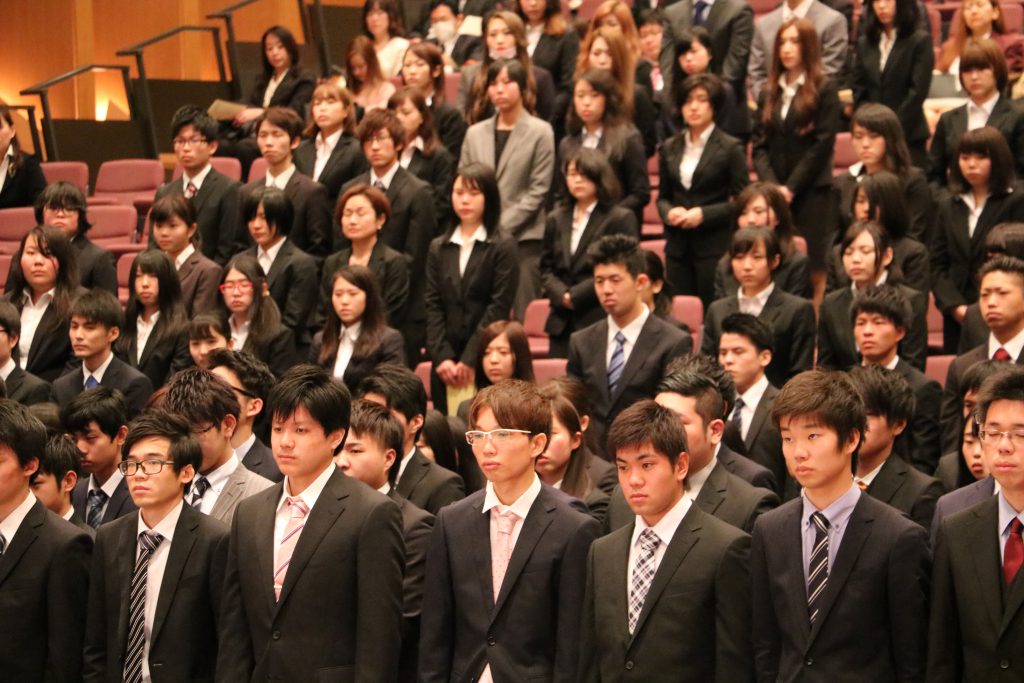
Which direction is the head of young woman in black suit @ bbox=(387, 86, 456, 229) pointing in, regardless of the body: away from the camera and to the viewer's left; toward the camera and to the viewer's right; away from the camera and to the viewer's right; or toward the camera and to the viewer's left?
toward the camera and to the viewer's left

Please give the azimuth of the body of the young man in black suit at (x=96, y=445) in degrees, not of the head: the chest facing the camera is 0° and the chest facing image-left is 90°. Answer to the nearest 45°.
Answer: approximately 45°

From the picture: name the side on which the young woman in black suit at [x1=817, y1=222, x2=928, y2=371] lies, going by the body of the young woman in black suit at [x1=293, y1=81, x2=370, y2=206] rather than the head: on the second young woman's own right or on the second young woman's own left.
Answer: on the second young woman's own left

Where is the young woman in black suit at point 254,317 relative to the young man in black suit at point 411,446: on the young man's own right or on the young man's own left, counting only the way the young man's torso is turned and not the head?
on the young man's own right

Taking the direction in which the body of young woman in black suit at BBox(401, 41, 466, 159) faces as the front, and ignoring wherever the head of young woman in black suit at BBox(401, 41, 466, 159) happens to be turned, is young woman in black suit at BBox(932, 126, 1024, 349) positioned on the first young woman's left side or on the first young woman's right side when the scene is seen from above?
on the first young woman's left side

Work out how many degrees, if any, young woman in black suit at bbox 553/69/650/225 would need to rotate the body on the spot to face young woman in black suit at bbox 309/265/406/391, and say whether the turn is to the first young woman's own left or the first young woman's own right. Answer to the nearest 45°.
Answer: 0° — they already face them

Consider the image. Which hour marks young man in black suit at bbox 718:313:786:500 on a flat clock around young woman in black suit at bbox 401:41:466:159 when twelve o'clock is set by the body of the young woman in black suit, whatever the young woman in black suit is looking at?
The young man in black suit is roughly at 10 o'clock from the young woman in black suit.

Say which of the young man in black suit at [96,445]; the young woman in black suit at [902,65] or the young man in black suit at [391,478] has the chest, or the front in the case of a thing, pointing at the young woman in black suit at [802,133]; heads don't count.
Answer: the young woman in black suit at [902,65]

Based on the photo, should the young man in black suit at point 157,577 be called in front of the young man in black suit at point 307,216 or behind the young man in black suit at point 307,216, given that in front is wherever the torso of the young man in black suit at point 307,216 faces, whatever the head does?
in front

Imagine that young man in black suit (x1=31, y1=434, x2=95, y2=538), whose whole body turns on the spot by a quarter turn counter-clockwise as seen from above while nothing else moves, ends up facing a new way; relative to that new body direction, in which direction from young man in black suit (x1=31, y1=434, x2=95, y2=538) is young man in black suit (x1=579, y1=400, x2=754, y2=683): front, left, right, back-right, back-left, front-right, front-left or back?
front

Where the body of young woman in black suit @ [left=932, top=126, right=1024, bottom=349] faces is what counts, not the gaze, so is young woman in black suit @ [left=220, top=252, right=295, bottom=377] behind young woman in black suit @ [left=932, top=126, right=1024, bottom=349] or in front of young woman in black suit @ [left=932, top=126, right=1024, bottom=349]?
in front

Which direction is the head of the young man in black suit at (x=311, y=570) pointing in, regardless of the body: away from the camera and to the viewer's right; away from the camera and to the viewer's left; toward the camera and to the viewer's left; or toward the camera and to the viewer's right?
toward the camera and to the viewer's left

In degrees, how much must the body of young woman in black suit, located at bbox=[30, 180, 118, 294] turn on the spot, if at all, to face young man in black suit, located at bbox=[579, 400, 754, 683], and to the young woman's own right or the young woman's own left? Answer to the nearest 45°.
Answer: approximately 45° to the young woman's own left
